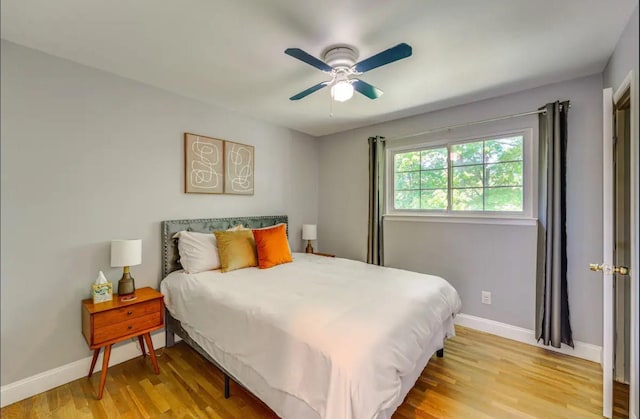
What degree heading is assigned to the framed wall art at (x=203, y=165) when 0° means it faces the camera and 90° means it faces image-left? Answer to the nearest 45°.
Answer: approximately 315°

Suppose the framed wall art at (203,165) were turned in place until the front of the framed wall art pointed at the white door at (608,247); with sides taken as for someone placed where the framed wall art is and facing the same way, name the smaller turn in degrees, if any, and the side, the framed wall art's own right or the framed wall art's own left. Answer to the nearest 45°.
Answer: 0° — it already faces it

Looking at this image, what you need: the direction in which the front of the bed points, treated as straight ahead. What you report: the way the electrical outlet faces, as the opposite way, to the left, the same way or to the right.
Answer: to the right

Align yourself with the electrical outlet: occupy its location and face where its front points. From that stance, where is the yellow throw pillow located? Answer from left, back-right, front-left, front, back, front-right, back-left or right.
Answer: front-right

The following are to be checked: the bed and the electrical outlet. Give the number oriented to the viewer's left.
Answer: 0

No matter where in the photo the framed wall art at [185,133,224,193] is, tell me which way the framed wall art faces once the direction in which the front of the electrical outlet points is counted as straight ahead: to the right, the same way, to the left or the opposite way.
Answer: to the left

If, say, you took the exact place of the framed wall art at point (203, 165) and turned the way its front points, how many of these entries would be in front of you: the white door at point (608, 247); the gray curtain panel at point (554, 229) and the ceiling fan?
3

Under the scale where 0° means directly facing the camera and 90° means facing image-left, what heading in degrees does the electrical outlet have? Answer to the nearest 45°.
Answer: approximately 0°

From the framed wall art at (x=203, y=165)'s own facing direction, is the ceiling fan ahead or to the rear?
ahead

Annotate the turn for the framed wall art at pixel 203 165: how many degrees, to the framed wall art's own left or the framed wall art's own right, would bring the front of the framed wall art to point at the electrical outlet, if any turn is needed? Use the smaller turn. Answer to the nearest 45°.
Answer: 0° — it already faces it
